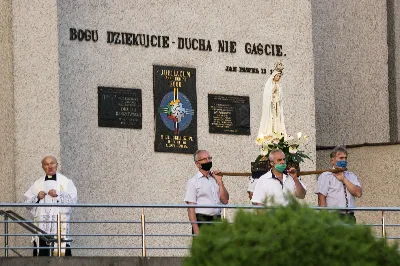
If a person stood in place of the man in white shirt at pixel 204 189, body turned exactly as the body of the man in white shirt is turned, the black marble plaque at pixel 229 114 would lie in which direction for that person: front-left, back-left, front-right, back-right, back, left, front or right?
back-left

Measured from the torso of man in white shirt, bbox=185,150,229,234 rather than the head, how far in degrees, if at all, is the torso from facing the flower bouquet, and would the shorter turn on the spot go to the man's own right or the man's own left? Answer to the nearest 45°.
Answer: approximately 90° to the man's own left

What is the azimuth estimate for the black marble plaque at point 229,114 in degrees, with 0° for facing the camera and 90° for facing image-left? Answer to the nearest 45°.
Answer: approximately 0°

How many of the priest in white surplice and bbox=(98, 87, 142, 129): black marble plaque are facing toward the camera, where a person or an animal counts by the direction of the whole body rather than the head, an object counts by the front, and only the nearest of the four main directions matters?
2

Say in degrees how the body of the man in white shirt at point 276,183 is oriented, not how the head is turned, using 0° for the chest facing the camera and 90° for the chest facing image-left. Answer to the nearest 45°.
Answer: approximately 315°

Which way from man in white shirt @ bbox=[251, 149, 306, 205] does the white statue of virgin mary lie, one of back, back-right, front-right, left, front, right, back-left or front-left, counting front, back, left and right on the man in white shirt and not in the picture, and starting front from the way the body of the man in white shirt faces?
back-left
